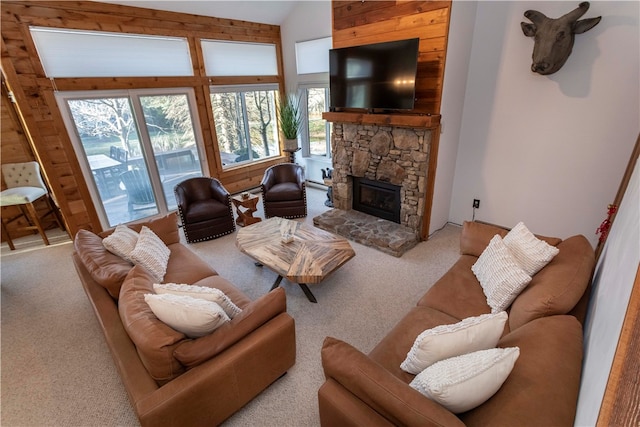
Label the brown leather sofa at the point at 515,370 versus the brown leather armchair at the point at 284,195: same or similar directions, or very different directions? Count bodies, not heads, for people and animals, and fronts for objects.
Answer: very different directions

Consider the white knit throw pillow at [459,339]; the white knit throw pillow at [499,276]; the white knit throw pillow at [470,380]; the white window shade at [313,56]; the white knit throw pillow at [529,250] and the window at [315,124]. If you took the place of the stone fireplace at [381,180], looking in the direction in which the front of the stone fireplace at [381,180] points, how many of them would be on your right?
2

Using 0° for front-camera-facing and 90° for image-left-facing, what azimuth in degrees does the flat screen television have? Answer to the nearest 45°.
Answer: approximately 45°

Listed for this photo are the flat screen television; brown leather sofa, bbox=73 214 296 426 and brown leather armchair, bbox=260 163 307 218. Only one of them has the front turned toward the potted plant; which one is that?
the brown leather sofa

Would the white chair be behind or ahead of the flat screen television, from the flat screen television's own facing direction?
ahead

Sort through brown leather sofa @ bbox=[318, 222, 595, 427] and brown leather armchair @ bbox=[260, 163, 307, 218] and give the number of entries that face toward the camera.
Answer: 1

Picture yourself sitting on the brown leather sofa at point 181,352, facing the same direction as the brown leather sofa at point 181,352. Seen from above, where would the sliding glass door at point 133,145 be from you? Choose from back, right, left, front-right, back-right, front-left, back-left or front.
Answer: front-left

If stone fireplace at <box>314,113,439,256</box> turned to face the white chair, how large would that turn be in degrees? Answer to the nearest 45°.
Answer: approximately 45° to its right

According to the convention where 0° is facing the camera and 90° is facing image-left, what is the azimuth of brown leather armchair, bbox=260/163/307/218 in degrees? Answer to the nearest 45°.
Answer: approximately 0°

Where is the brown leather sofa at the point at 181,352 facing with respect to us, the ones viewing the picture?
facing away from the viewer and to the right of the viewer

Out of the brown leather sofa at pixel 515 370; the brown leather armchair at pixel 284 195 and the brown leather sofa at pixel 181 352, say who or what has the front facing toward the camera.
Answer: the brown leather armchair

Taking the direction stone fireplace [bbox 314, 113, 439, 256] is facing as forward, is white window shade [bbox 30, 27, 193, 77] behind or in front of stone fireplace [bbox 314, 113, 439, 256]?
in front

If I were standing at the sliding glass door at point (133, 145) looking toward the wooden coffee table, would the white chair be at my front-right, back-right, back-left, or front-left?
back-right

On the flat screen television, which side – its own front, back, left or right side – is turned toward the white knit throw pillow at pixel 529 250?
left
